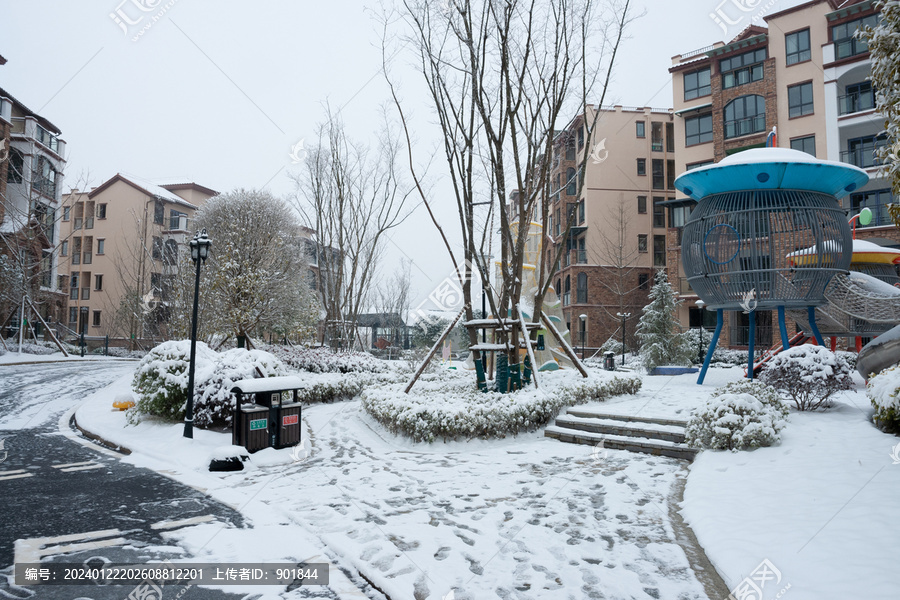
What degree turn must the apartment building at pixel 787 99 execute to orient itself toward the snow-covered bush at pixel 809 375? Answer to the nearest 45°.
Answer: approximately 45° to its left

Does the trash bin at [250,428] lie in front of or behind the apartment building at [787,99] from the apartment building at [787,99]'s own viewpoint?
in front

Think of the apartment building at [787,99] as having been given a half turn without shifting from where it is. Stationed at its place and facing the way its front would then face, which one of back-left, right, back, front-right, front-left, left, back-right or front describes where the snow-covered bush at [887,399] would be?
back-right

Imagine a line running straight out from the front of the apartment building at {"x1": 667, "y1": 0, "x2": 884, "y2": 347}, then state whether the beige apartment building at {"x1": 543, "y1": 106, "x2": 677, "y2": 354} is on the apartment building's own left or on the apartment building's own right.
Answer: on the apartment building's own right

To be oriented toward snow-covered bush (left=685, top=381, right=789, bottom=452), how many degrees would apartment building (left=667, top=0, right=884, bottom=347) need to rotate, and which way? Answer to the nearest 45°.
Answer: approximately 45° to its left

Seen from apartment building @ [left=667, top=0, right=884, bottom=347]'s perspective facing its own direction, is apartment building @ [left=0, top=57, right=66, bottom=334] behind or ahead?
ahead

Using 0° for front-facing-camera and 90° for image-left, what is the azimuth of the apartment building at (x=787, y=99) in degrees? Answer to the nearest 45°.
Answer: approximately 45°

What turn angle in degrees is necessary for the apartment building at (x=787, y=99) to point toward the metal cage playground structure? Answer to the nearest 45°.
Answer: approximately 45° to its left

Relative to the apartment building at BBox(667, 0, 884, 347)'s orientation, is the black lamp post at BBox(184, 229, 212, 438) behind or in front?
in front
